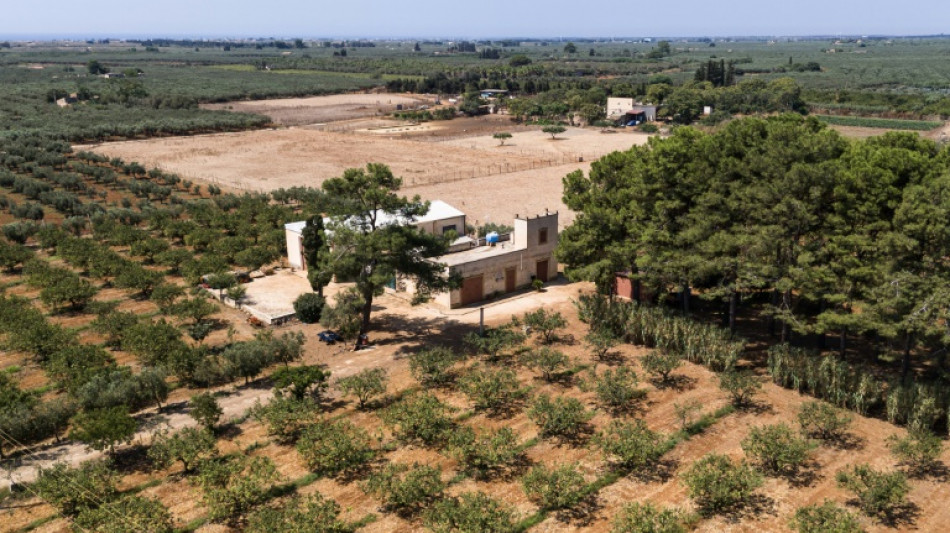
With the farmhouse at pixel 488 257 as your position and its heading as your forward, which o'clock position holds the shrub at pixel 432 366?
The shrub is roughly at 2 o'clock from the farmhouse.

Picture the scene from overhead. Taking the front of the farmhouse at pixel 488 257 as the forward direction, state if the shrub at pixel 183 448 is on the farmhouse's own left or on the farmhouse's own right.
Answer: on the farmhouse's own right

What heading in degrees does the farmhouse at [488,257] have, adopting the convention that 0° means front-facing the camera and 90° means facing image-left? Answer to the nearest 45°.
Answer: approximately 315°

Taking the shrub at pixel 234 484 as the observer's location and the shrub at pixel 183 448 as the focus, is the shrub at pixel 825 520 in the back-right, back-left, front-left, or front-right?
back-right
